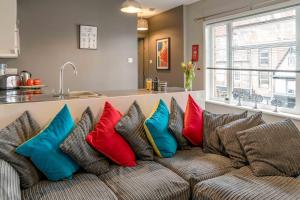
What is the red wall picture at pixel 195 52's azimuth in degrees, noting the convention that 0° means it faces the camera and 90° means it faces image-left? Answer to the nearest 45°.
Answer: approximately 45°

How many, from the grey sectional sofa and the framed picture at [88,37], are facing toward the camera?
2

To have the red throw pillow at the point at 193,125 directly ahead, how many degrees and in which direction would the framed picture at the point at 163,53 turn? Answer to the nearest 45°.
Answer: approximately 45° to its left

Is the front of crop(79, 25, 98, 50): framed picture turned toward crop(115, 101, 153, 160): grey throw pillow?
yes

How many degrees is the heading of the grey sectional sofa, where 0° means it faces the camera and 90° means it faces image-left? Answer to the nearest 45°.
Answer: approximately 0°

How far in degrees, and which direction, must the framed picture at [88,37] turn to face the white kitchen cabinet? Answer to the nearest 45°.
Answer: approximately 45° to its right

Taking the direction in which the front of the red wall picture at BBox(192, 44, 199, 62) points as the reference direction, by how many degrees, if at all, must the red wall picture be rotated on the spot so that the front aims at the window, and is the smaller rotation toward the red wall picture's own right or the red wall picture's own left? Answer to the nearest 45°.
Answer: approximately 90° to the red wall picture's own left

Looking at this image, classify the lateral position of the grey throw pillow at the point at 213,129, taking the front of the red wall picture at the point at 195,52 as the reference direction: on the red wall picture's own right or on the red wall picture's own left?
on the red wall picture's own left

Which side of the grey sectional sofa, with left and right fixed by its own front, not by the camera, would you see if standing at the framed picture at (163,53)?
back

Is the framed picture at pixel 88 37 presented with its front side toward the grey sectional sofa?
yes

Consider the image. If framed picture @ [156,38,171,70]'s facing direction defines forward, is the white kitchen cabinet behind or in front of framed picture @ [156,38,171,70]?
in front
